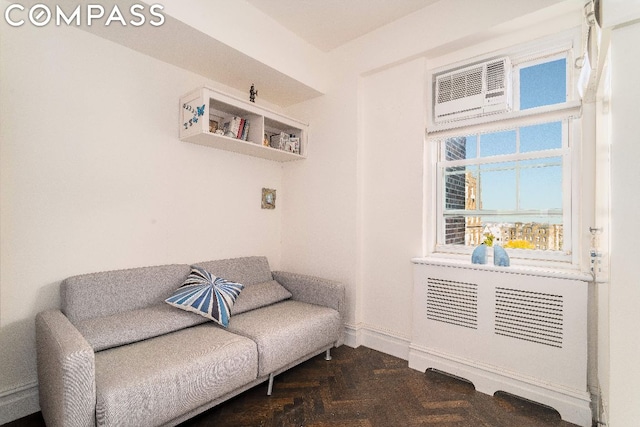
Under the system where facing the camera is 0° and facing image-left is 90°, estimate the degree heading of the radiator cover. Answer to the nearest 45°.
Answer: approximately 45°

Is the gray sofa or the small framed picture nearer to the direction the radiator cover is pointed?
the gray sofa

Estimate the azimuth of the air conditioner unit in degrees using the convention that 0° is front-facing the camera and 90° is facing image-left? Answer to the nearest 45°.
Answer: approximately 45°

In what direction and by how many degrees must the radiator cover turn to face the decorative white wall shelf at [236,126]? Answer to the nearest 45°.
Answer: approximately 45° to its right

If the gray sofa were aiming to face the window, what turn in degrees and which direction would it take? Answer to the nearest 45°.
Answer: approximately 45° to its left

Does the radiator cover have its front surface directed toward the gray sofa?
yes

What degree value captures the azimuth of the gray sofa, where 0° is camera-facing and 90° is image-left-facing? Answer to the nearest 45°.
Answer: approximately 315°
